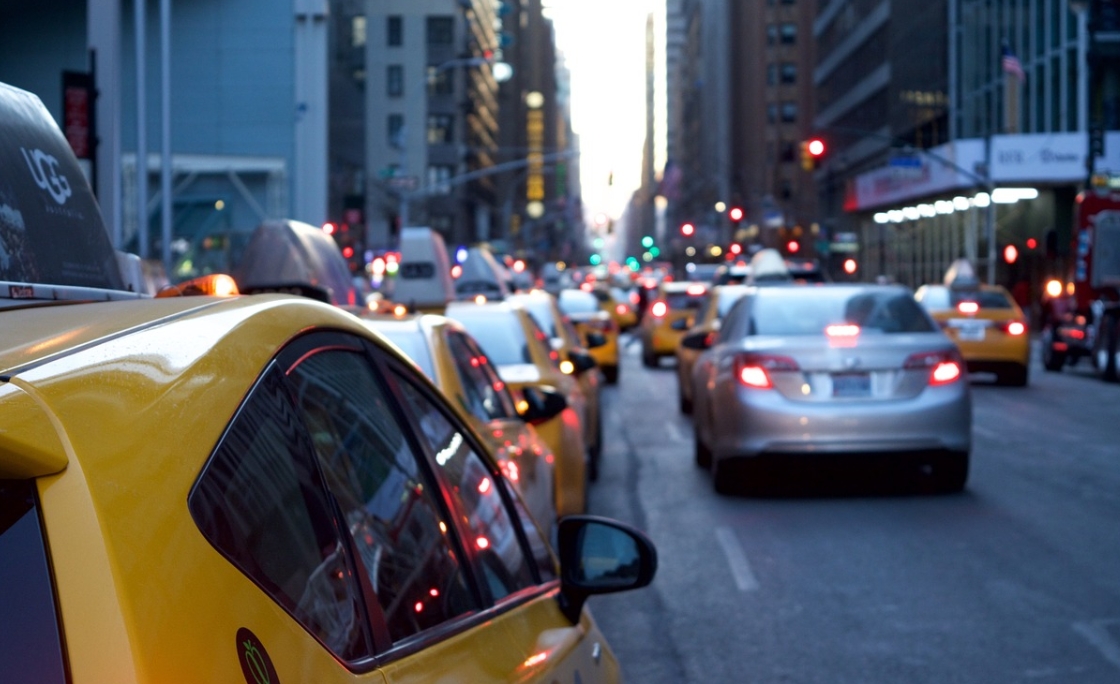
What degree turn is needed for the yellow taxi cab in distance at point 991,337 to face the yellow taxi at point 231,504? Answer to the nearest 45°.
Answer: approximately 180°

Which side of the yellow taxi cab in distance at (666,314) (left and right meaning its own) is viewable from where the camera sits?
back

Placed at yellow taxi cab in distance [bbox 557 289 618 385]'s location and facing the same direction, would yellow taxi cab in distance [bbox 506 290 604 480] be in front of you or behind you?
behind

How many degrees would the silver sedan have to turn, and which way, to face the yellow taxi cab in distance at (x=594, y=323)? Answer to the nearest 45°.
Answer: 0° — it already faces it

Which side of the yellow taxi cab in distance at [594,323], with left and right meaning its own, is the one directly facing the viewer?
back

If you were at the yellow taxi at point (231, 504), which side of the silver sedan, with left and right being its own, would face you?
back

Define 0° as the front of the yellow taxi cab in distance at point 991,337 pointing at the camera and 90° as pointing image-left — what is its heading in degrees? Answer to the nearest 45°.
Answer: approximately 180°

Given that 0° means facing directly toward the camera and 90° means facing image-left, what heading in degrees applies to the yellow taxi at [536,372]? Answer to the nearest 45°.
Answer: approximately 180°

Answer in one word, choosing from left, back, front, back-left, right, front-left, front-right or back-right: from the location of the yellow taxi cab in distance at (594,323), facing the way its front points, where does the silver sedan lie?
back

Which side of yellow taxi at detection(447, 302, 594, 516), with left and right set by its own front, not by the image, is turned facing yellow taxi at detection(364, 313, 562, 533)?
back

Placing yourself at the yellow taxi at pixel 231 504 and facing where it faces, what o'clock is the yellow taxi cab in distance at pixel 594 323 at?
The yellow taxi cab in distance is roughly at 11 o'clock from the yellow taxi.

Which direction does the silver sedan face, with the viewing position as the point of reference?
facing away from the viewer

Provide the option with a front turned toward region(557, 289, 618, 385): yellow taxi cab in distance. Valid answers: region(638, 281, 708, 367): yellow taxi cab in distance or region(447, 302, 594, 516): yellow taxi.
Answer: the yellow taxi

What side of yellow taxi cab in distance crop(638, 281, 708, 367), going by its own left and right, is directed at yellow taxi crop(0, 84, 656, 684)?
back

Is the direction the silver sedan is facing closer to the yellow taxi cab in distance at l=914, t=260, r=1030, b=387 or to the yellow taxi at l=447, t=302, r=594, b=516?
the yellow taxi cab in distance

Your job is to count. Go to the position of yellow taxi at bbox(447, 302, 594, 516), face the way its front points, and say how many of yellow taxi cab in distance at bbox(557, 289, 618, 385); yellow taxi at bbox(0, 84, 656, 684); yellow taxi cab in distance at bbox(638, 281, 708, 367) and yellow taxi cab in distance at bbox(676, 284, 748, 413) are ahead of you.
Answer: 3
